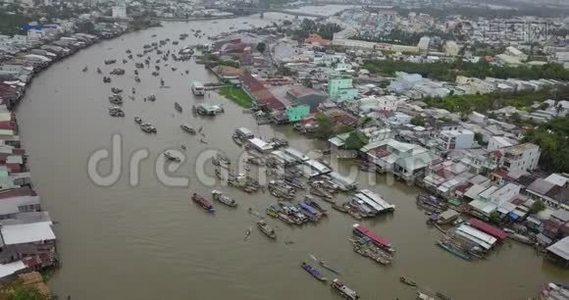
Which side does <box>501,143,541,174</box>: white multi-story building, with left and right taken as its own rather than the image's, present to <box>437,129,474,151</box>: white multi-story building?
right

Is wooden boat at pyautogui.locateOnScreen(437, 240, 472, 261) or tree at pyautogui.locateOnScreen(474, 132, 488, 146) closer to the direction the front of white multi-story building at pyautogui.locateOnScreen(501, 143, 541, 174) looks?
the wooden boat

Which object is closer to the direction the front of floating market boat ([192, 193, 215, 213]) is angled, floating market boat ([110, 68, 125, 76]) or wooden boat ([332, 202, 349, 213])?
the floating market boat

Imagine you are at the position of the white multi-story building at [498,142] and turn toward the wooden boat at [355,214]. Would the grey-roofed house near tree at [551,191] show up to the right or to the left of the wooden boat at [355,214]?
left

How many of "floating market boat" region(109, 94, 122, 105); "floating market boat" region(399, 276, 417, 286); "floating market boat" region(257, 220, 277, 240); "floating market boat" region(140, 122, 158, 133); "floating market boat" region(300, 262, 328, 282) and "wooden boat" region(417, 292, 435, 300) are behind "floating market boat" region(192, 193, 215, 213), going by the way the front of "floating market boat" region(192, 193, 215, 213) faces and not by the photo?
4

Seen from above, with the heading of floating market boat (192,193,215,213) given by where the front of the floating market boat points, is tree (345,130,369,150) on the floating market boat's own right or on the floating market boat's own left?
on the floating market boat's own right

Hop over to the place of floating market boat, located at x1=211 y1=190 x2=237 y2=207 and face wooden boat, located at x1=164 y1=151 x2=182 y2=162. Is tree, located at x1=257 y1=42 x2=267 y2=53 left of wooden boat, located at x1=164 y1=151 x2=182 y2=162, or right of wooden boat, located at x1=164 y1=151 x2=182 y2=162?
right

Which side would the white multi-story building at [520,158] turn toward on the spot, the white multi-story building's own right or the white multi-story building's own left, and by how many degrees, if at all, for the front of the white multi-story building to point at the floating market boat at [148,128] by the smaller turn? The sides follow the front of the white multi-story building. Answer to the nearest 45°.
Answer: approximately 45° to the white multi-story building's own right

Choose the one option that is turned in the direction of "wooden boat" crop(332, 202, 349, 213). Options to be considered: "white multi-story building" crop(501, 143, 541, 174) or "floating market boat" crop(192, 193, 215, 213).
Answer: the white multi-story building

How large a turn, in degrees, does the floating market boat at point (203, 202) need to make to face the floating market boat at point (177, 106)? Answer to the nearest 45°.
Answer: approximately 45° to its right

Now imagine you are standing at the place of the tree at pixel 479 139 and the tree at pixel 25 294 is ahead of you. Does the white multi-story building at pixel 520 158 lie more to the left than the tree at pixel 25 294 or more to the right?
left
